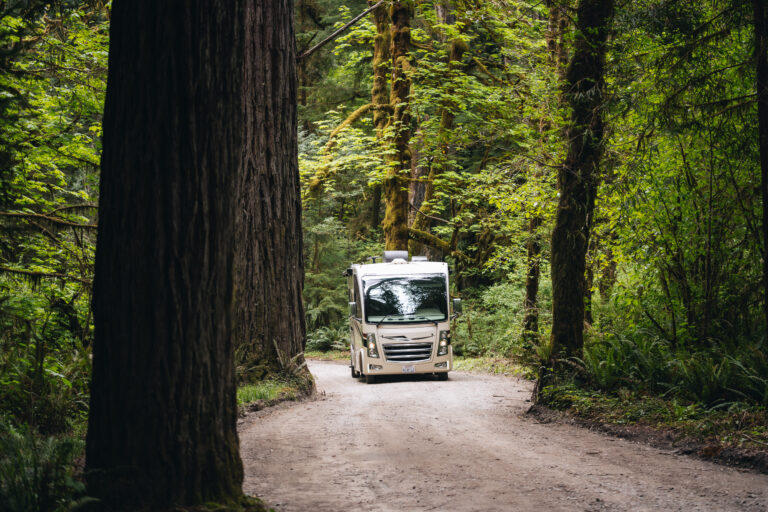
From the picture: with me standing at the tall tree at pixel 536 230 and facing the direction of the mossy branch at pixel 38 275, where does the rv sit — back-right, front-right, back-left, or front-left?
front-right

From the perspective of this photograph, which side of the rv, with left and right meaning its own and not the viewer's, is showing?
front

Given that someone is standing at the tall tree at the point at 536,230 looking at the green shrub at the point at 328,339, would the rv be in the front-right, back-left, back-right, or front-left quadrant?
front-left

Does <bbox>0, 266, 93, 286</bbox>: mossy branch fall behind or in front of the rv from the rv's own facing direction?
in front

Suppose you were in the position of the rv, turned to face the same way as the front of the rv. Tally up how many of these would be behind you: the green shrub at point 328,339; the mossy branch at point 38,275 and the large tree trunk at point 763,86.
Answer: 1

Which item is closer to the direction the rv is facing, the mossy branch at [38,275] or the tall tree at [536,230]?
the mossy branch

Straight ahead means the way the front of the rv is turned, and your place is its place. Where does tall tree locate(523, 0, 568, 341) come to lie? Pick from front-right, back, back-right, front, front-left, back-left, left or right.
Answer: left

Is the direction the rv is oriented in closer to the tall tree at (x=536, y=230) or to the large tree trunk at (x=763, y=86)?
the large tree trunk
